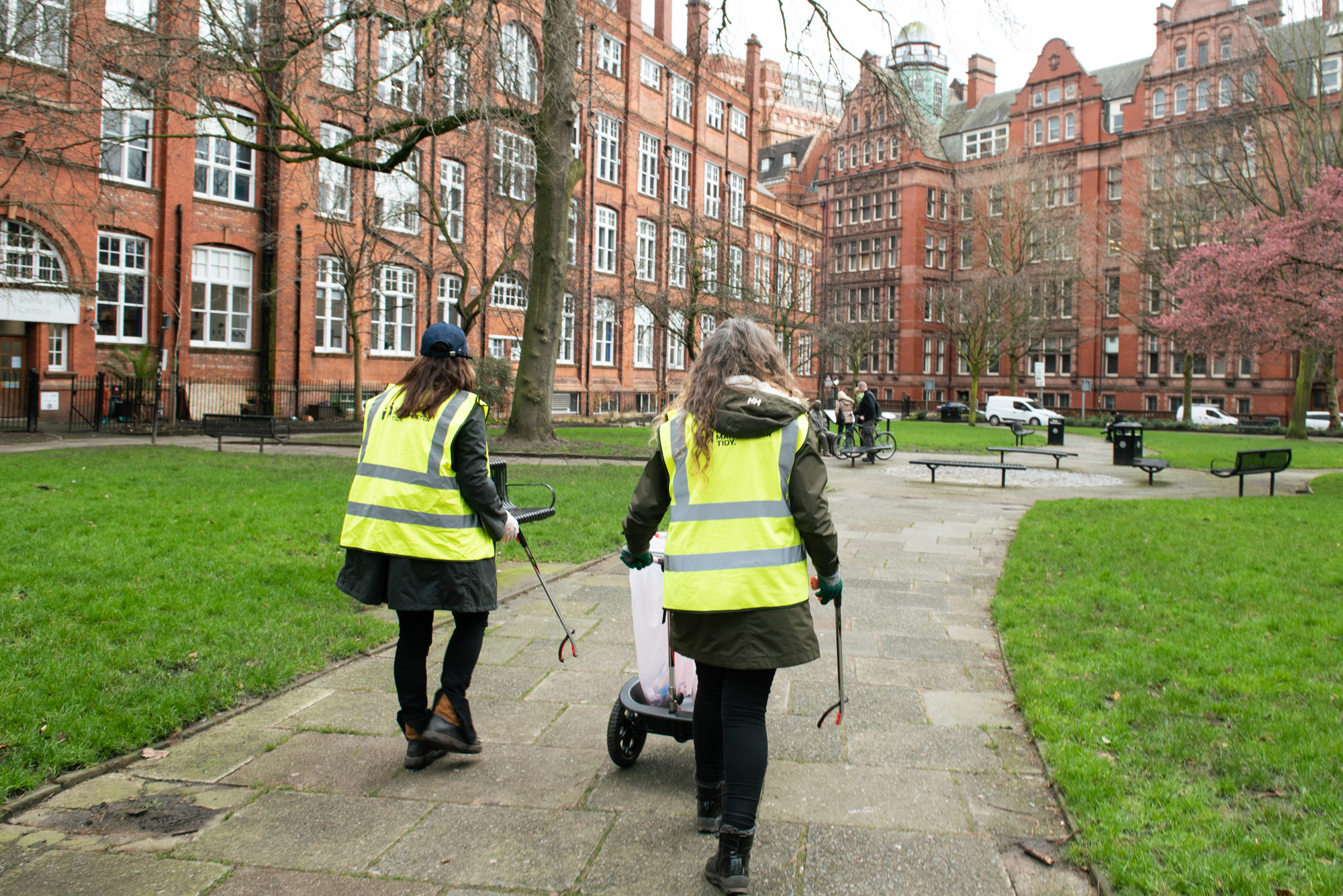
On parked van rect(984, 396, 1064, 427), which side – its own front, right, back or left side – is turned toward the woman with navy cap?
right

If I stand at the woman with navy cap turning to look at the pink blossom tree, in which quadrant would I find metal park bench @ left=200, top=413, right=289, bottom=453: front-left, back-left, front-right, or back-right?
front-left

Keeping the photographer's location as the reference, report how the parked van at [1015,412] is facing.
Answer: facing to the right of the viewer

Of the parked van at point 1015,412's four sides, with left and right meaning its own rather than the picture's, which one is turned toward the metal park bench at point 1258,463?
right
